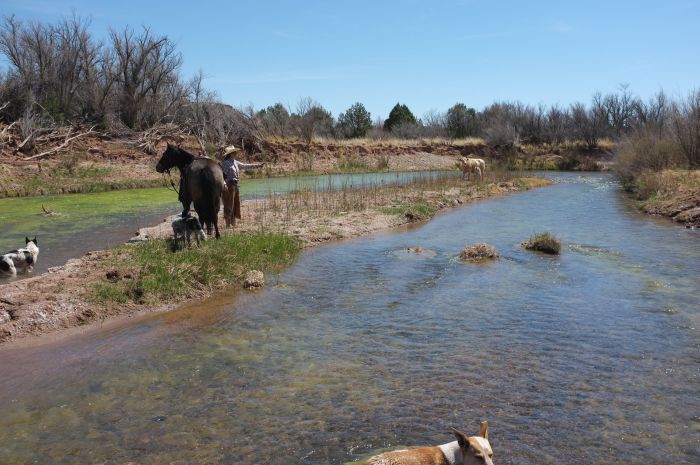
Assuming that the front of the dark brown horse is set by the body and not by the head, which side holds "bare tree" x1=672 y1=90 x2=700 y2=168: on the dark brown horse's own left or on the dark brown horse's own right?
on the dark brown horse's own right

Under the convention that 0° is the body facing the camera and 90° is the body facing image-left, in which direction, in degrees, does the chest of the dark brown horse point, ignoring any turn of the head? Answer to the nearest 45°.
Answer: approximately 135°

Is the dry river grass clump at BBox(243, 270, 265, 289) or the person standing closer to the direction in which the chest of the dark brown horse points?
the person standing

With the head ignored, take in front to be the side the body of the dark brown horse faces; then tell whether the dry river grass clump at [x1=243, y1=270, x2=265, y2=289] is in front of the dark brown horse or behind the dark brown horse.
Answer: behind

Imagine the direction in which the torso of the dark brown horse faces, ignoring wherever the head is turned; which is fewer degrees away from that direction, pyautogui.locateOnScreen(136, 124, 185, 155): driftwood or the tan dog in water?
the driftwood

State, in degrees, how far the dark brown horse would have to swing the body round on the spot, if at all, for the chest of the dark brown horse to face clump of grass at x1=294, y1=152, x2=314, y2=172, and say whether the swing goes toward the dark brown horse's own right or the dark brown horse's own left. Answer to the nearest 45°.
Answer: approximately 45° to the dark brown horse's own right

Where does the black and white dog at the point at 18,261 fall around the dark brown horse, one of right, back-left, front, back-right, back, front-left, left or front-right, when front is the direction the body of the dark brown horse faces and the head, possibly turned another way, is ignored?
front-left

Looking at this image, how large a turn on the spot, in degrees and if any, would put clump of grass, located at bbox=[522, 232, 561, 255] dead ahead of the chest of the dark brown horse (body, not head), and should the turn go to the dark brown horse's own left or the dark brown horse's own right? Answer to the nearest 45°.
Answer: approximately 135° to the dark brown horse's own right

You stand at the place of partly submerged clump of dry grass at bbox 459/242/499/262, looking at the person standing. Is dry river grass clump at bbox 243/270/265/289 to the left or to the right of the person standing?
left

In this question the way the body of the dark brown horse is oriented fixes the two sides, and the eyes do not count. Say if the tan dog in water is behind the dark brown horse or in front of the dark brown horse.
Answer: behind

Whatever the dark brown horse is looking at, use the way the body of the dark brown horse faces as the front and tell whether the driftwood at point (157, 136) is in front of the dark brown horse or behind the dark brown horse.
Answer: in front

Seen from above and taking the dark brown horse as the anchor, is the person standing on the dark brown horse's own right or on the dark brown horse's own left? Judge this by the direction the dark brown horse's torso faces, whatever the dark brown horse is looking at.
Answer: on the dark brown horse's own right
